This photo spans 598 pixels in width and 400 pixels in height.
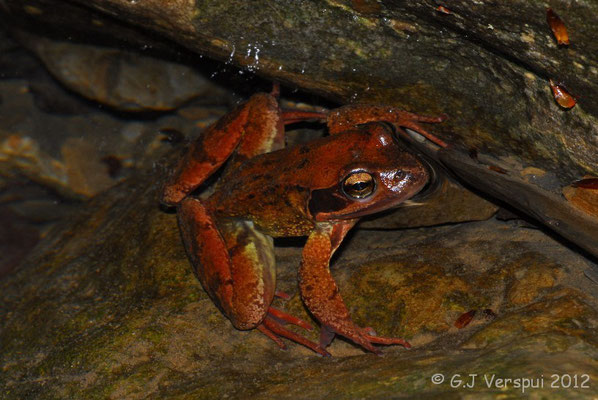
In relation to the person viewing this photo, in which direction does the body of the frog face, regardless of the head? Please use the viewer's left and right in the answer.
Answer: facing to the right of the viewer

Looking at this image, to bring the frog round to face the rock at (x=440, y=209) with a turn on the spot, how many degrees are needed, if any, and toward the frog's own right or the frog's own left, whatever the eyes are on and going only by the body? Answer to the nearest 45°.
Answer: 0° — it already faces it
